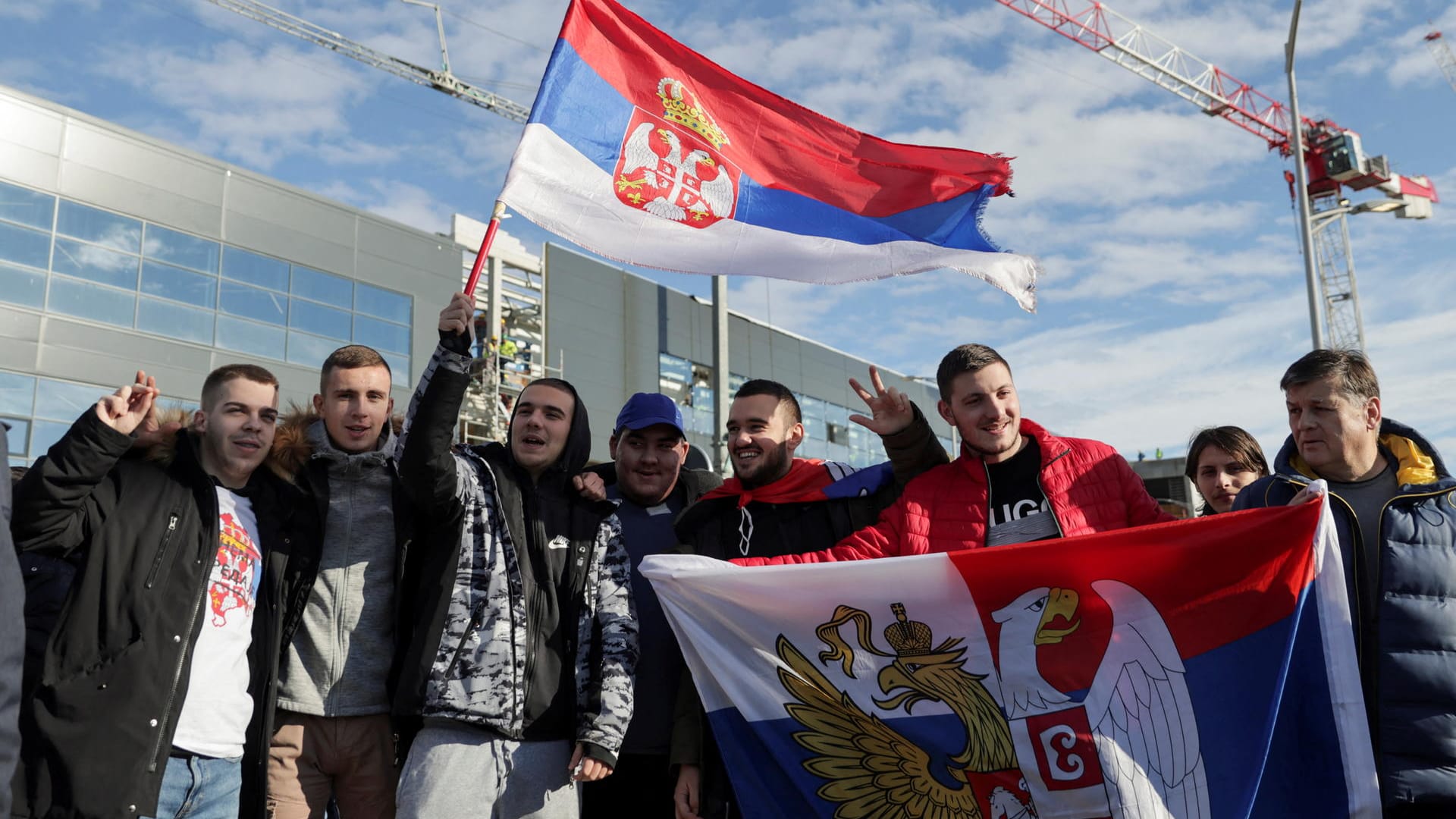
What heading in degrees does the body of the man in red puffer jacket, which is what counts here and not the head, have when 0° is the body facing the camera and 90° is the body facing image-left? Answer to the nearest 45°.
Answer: approximately 0°

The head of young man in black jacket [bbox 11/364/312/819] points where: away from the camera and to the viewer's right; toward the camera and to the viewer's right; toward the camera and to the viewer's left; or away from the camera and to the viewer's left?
toward the camera and to the viewer's right

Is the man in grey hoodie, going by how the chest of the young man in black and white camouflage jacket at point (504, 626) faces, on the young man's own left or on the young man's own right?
on the young man's own right

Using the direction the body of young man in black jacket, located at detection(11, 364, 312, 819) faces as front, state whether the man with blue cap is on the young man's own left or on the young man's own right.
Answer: on the young man's own left

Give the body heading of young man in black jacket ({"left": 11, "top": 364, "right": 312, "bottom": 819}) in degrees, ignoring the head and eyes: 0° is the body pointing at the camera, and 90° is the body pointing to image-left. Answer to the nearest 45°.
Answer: approximately 315°
